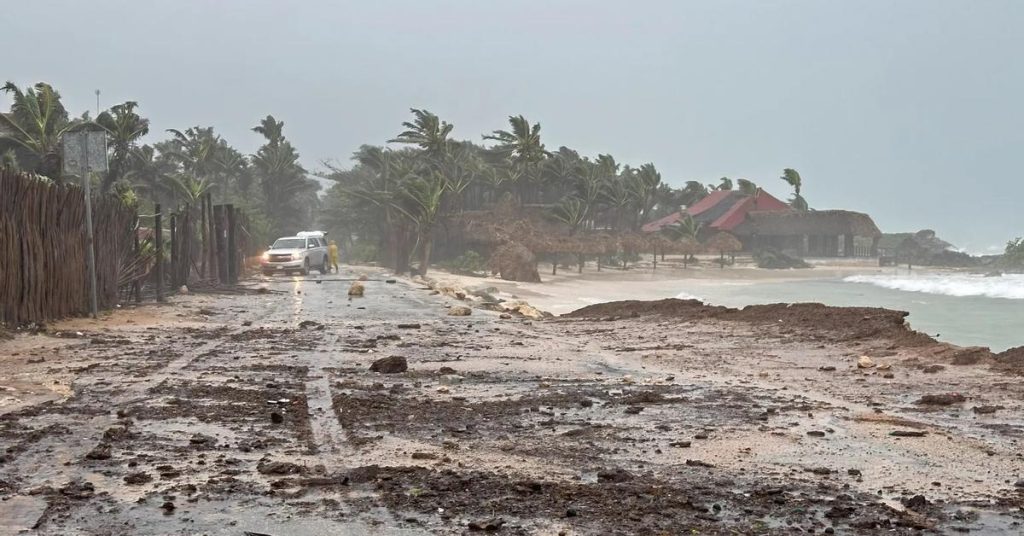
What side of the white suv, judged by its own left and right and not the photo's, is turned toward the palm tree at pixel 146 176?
right

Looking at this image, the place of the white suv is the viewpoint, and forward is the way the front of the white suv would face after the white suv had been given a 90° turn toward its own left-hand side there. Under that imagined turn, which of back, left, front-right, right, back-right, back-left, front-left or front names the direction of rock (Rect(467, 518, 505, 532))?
front-right

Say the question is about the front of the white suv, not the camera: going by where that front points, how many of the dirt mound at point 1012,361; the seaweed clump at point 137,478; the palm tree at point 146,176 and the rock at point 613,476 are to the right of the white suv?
1

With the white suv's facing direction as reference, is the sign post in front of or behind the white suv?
in front

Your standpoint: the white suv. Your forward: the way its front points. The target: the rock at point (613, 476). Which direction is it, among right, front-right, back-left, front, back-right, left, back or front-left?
front-left

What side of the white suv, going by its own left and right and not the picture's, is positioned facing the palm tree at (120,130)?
right

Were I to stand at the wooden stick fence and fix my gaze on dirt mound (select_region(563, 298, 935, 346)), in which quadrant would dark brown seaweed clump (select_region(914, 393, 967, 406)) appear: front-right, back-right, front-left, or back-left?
front-right

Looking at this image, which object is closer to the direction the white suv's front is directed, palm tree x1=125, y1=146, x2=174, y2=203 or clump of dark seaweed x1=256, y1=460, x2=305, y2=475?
the clump of dark seaweed

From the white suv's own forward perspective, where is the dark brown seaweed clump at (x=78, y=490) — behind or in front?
in front

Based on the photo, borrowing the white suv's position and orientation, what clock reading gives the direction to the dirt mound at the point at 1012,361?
The dirt mound is roughly at 10 o'clock from the white suv.

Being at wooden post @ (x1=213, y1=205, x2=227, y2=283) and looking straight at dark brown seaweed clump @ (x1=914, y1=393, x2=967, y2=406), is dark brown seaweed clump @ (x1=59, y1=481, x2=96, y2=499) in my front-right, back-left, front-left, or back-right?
front-right

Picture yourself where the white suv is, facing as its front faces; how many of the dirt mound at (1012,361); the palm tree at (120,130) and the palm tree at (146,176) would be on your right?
2

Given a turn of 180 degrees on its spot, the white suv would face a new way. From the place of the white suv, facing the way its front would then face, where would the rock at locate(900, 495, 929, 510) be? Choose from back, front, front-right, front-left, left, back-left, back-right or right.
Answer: back-right

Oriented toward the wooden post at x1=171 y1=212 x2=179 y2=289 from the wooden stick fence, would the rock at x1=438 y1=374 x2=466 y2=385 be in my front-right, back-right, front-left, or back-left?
back-right

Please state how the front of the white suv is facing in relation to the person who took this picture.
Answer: facing the viewer and to the left of the viewer
